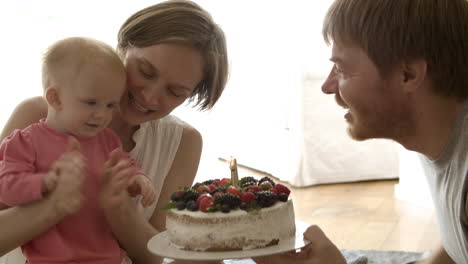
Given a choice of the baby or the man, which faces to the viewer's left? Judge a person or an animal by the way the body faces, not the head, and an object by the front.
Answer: the man

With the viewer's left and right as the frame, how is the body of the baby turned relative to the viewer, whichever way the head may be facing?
facing the viewer and to the right of the viewer

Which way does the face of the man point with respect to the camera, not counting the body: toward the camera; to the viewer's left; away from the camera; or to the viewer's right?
to the viewer's left

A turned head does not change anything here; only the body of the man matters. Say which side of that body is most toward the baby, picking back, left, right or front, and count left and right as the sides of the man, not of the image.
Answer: front

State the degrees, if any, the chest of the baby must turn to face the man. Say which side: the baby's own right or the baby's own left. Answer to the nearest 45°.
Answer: approximately 45° to the baby's own left

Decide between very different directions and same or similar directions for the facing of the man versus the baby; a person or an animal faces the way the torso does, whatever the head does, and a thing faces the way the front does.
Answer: very different directions

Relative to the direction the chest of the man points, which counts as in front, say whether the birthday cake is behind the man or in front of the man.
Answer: in front

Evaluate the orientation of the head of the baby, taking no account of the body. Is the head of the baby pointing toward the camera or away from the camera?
toward the camera

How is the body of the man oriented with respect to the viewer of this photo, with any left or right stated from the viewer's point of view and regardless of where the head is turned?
facing to the left of the viewer

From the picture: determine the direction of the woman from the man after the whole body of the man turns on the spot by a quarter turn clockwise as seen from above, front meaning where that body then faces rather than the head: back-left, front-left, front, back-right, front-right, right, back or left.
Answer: left

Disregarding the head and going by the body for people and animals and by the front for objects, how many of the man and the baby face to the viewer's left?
1
